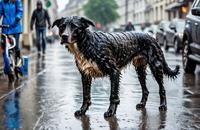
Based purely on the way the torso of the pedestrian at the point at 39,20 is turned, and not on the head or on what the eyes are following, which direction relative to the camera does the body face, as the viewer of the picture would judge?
toward the camera

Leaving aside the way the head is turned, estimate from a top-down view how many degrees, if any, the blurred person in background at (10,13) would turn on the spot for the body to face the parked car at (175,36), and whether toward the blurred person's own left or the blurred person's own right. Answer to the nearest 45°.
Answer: approximately 135° to the blurred person's own left

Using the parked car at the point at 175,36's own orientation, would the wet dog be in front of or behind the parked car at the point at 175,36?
in front

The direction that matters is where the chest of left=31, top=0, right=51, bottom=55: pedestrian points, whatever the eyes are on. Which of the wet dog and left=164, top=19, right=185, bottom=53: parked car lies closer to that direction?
the wet dog

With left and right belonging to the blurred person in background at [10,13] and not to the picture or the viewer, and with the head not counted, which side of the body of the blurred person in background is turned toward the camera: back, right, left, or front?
front

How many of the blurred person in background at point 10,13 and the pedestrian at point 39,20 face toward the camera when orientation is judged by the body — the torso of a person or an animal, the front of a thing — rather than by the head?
2

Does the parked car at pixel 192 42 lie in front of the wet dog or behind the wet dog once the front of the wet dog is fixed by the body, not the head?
behind

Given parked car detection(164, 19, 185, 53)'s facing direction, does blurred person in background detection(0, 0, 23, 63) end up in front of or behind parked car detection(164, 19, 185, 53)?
in front

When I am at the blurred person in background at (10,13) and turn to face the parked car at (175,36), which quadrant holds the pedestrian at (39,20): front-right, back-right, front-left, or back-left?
front-left

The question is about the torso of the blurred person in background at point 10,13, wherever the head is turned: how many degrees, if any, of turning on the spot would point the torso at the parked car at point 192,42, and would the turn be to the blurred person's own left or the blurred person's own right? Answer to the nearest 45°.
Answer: approximately 90° to the blurred person's own left

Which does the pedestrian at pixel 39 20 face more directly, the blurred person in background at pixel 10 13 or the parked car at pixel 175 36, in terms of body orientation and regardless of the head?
the blurred person in background

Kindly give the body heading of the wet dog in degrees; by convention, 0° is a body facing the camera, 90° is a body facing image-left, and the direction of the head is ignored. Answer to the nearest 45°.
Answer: approximately 45°

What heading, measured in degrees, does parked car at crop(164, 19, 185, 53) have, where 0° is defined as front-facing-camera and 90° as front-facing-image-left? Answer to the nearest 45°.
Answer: approximately 45°
